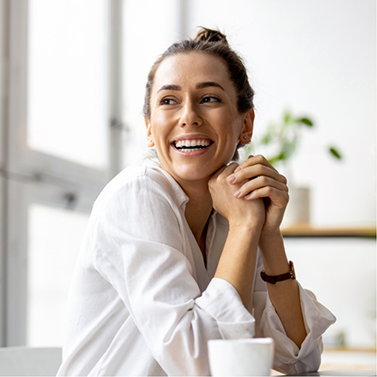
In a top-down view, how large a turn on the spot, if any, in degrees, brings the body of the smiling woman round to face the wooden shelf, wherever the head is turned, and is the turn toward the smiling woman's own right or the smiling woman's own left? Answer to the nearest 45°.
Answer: approximately 135° to the smiling woman's own left

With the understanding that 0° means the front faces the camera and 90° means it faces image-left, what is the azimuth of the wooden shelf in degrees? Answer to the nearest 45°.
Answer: approximately 0°

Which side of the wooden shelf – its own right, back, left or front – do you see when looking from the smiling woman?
front

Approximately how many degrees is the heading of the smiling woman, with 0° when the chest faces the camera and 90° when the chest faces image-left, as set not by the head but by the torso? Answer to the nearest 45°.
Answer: approximately 315°

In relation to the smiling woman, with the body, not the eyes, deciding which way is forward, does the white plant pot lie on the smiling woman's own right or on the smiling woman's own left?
on the smiling woman's own left

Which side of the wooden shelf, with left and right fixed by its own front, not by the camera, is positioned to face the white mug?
front

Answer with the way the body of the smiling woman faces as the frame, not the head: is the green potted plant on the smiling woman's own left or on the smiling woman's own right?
on the smiling woman's own left

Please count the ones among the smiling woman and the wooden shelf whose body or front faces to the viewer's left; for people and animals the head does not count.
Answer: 0
